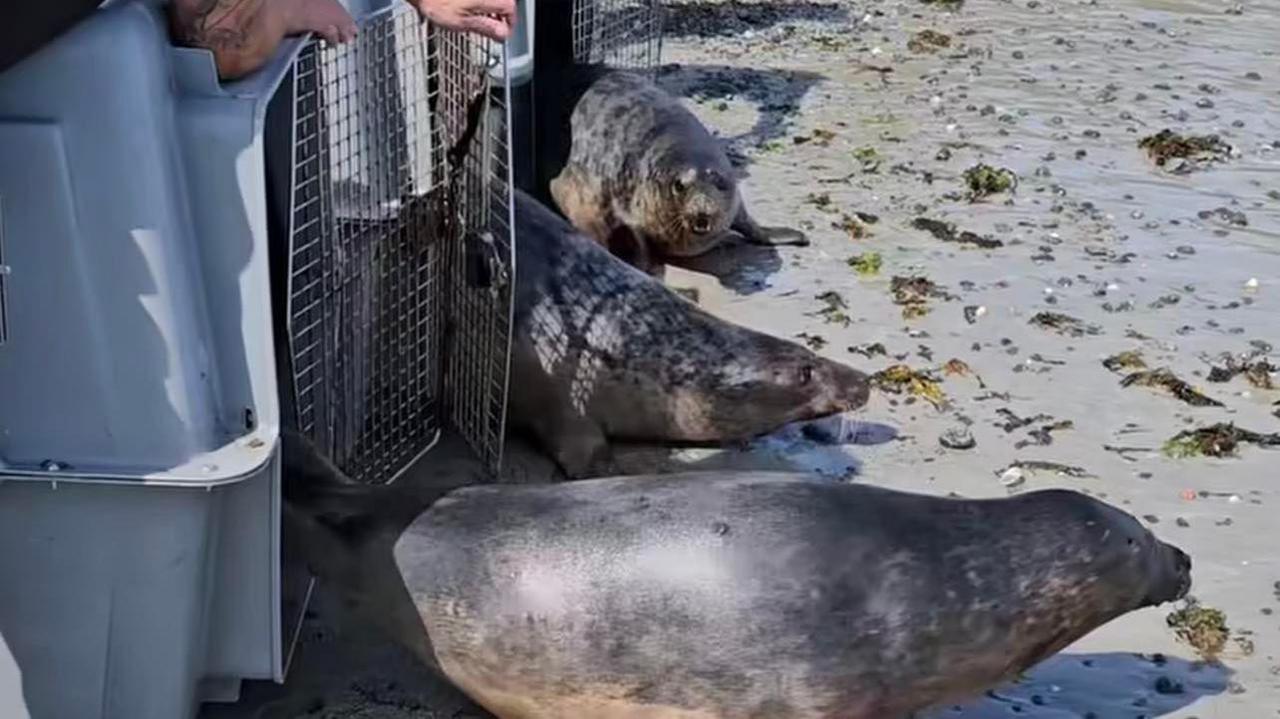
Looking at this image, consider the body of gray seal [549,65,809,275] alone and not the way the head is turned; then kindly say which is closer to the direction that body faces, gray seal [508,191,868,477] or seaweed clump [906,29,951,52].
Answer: the gray seal

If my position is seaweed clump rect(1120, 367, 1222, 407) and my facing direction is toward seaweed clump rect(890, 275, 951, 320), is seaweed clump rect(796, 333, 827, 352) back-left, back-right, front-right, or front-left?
front-left

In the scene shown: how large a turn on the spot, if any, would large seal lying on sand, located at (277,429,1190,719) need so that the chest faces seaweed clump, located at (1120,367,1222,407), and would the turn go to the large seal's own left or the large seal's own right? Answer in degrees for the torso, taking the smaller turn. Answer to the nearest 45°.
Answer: approximately 45° to the large seal's own left

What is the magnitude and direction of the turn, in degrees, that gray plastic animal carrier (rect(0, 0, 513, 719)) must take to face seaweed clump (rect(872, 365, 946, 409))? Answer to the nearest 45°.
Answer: approximately 45° to its left

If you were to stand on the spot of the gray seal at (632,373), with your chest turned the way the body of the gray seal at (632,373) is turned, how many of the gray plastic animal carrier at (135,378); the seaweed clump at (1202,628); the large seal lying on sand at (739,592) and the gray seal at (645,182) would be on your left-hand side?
1

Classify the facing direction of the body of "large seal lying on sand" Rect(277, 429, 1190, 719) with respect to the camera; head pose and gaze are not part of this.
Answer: to the viewer's right

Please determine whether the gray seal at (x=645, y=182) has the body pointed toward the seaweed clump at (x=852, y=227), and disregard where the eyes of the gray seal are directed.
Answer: no

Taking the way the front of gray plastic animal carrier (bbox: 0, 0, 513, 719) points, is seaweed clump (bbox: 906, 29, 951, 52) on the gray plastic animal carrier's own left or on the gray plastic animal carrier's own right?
on the gray plastic animal carrier's own left

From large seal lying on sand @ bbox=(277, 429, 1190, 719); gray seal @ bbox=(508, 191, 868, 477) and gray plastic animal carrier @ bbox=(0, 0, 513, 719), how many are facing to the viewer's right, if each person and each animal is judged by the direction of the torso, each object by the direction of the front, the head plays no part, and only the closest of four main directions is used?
3

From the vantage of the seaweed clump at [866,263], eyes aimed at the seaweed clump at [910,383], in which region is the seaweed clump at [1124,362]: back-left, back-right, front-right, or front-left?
front-left

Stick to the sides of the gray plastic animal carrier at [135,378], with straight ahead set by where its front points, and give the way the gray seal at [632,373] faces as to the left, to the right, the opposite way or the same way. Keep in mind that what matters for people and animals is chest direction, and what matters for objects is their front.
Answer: the same way

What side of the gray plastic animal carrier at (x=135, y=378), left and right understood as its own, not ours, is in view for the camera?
right

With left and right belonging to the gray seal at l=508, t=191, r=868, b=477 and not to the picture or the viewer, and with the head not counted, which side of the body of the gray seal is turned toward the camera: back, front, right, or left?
right

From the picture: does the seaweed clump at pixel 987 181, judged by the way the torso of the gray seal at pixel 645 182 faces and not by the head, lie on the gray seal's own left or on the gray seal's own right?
on the gray seal's own left

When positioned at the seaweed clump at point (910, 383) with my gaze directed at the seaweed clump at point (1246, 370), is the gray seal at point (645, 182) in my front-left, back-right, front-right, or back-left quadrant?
back-left

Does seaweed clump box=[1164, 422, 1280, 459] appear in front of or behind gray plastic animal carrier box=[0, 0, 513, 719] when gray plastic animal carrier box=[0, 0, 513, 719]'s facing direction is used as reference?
in front

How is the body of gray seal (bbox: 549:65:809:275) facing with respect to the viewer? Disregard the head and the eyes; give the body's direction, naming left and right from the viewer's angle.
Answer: facing the viewer and to the right of the viewer

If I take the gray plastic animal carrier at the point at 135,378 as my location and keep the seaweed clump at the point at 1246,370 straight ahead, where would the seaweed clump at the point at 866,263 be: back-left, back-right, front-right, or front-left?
front-left

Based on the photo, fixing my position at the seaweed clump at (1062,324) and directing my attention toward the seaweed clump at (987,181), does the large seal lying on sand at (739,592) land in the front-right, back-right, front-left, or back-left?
back-left

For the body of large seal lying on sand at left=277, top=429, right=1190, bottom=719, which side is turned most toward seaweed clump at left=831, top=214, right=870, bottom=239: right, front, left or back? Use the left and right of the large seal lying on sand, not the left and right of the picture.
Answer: left
